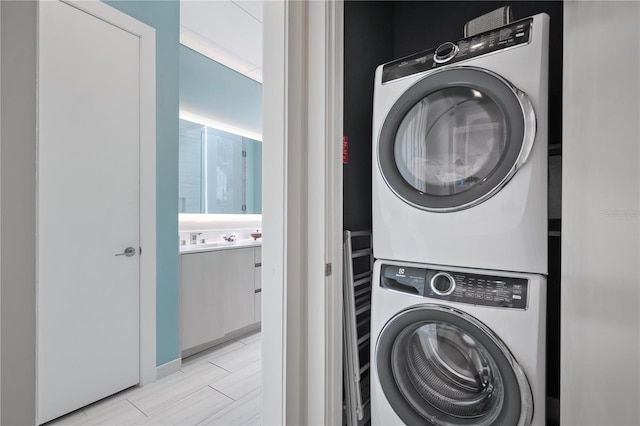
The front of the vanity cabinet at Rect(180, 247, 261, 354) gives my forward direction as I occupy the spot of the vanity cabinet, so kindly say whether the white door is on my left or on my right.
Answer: on my right

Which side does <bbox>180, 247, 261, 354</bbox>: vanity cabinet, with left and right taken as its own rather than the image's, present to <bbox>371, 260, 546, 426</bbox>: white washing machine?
front

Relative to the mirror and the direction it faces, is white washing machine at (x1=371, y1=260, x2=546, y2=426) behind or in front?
in front

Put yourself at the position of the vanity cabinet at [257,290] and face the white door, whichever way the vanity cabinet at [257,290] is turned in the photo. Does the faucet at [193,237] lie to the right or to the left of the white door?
right

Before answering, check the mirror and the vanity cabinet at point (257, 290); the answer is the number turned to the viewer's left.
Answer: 0

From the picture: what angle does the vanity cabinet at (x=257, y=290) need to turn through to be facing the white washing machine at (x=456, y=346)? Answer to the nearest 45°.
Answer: approximately 45° to its right

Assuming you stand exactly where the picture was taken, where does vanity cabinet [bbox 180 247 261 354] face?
facing the viewer and to the right of the viewer
